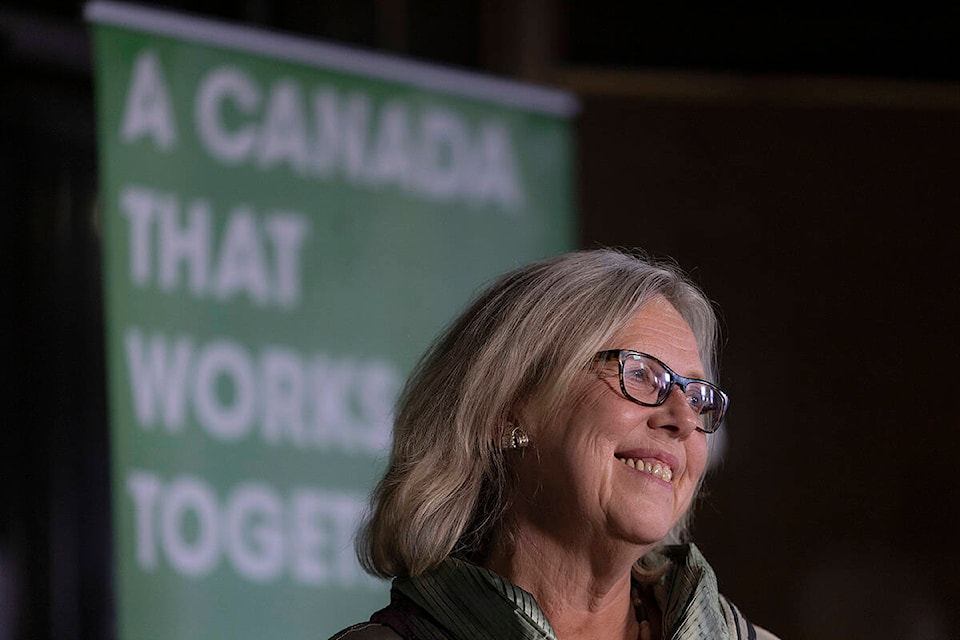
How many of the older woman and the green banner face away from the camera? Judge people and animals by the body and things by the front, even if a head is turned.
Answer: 0

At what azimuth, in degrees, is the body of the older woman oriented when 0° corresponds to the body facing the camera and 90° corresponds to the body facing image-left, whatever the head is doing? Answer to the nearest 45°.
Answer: approximately 315°

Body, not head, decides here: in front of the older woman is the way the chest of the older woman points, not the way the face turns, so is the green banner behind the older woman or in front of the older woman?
behind

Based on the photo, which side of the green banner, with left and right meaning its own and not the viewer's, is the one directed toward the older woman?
front

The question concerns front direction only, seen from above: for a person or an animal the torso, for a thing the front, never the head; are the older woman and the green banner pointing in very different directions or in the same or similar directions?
same or similar directions

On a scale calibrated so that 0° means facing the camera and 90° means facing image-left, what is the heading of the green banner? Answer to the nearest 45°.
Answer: approximately 315°

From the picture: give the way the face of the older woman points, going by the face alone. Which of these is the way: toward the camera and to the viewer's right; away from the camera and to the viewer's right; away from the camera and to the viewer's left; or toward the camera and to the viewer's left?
toward the camera and to the viewer's right
